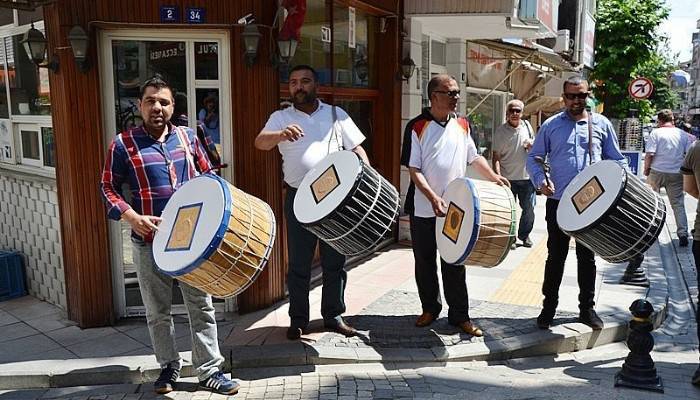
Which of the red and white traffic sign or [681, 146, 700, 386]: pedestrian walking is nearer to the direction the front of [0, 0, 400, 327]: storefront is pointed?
the pedestrian walking

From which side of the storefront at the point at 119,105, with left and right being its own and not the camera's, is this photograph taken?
front

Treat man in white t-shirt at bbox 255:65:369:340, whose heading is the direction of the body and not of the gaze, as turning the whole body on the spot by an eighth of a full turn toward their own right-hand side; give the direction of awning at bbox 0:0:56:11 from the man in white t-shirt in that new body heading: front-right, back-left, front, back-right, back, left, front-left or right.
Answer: front-right

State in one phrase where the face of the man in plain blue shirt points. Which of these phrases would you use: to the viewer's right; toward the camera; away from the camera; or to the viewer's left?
toward the camera

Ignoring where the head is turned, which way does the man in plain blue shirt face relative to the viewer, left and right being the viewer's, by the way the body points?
facing the viewer

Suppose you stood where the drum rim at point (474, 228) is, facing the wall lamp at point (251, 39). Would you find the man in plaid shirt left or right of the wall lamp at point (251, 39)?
left

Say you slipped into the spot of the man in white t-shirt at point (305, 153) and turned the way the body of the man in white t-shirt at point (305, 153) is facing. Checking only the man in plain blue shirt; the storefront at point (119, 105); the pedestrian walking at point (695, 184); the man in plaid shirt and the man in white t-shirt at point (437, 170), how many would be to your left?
3

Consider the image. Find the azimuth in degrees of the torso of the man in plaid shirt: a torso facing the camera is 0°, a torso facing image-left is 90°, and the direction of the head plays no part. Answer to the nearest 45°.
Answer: approximately 0°

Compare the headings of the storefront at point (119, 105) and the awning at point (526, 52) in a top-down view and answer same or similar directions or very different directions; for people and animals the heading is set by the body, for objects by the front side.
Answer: same or similar directions

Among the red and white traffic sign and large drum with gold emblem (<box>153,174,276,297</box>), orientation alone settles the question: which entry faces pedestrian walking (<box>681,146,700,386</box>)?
the red and white traffic sign

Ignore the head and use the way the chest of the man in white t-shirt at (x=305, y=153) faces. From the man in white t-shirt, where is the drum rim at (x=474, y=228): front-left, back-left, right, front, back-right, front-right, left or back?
front-left

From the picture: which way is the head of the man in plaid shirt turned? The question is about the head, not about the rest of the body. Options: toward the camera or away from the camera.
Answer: toward the camera

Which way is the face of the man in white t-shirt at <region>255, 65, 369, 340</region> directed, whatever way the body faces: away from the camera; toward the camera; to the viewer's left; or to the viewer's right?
toward the camera
